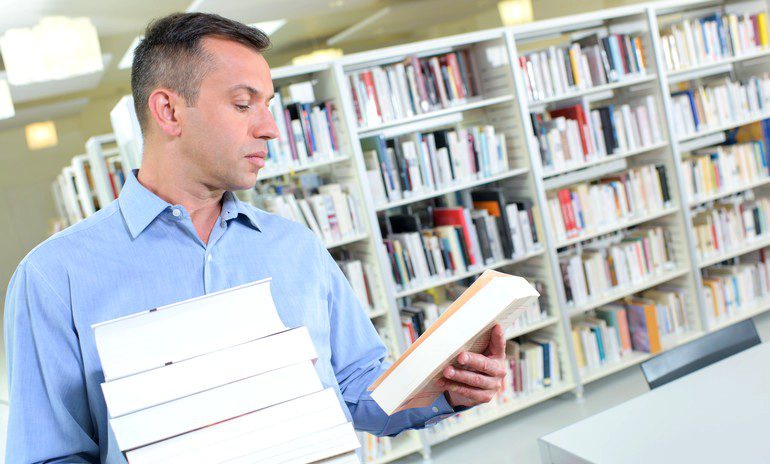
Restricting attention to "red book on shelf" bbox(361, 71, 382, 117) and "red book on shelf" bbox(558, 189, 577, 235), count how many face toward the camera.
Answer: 2

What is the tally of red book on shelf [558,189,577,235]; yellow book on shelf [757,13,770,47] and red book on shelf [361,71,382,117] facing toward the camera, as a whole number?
3

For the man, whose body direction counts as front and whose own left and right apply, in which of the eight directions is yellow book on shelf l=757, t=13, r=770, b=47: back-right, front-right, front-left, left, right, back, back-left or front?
left

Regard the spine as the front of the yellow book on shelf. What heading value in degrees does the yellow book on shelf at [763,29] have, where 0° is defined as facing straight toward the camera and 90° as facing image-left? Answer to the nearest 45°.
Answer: approximately 0°

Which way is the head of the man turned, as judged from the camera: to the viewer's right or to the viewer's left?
to the viewer's right

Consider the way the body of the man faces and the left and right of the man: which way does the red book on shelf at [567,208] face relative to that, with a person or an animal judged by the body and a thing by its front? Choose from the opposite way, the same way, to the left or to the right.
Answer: to the right

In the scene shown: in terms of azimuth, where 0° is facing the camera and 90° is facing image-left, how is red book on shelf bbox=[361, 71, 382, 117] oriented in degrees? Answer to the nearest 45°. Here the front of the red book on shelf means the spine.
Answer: approximately 0°

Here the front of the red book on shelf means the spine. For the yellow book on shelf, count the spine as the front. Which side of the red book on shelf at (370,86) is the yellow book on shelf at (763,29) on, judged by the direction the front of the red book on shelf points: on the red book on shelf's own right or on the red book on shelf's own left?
on the red book on shelf's own left
